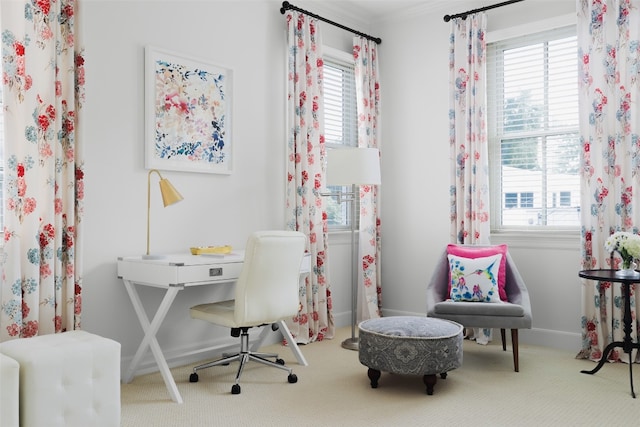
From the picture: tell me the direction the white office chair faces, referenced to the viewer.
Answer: facing away from the viewer and to the left of the viewer

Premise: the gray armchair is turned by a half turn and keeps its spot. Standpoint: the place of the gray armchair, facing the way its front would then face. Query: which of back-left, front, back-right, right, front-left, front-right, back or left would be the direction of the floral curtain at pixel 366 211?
front-left

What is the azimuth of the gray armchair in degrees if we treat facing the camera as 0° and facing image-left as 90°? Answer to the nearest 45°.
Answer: approximately 0°

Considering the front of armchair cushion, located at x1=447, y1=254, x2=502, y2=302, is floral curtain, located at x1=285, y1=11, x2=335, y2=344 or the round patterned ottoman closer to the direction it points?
the round patterned ottoman

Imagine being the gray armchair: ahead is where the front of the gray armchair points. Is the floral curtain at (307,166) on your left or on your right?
on your right

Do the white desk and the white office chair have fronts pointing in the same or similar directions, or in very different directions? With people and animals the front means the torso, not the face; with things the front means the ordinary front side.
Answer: very different directions

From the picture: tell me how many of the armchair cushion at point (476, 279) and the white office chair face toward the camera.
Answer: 1

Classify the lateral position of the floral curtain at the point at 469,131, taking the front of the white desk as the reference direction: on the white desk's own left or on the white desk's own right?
on the white desk's own left

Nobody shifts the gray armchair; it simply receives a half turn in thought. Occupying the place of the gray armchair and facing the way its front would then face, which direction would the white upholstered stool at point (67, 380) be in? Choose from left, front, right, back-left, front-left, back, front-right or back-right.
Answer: back-left

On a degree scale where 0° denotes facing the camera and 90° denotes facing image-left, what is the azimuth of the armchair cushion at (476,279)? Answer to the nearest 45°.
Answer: approximately 0°
